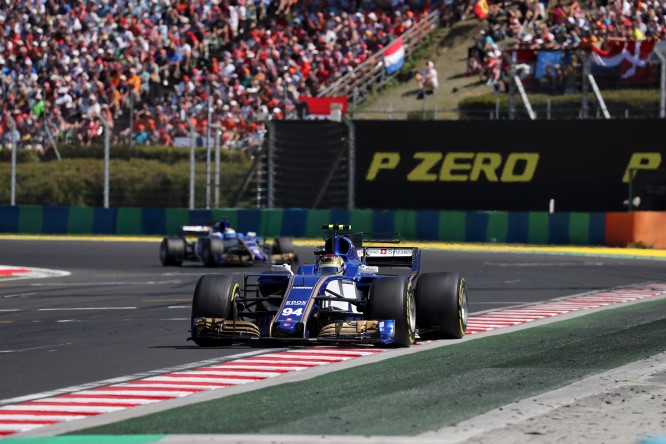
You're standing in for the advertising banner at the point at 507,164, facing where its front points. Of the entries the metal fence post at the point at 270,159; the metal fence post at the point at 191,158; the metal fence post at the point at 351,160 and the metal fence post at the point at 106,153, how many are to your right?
4

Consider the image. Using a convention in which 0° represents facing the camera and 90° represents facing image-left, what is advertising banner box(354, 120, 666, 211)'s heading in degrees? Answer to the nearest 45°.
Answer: approximately 0°

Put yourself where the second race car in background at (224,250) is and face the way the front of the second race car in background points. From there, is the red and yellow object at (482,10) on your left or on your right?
on your left

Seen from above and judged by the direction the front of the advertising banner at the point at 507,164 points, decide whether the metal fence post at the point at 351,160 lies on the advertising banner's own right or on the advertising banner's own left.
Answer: on the advertising banner's own right

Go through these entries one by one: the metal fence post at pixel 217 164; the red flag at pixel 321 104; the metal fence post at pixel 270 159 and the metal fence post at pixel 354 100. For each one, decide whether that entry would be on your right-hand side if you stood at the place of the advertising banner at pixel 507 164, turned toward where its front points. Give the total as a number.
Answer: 4

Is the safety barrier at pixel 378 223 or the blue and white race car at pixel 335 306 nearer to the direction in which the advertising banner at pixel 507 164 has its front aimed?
the blue and white race car
